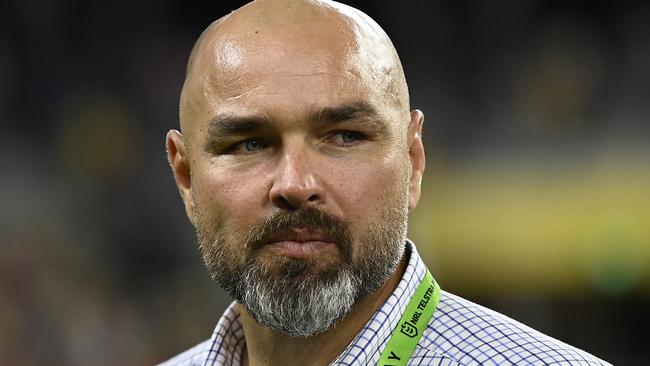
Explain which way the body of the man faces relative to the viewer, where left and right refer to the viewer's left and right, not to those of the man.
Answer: facing the viewer and to the left of the viewer
